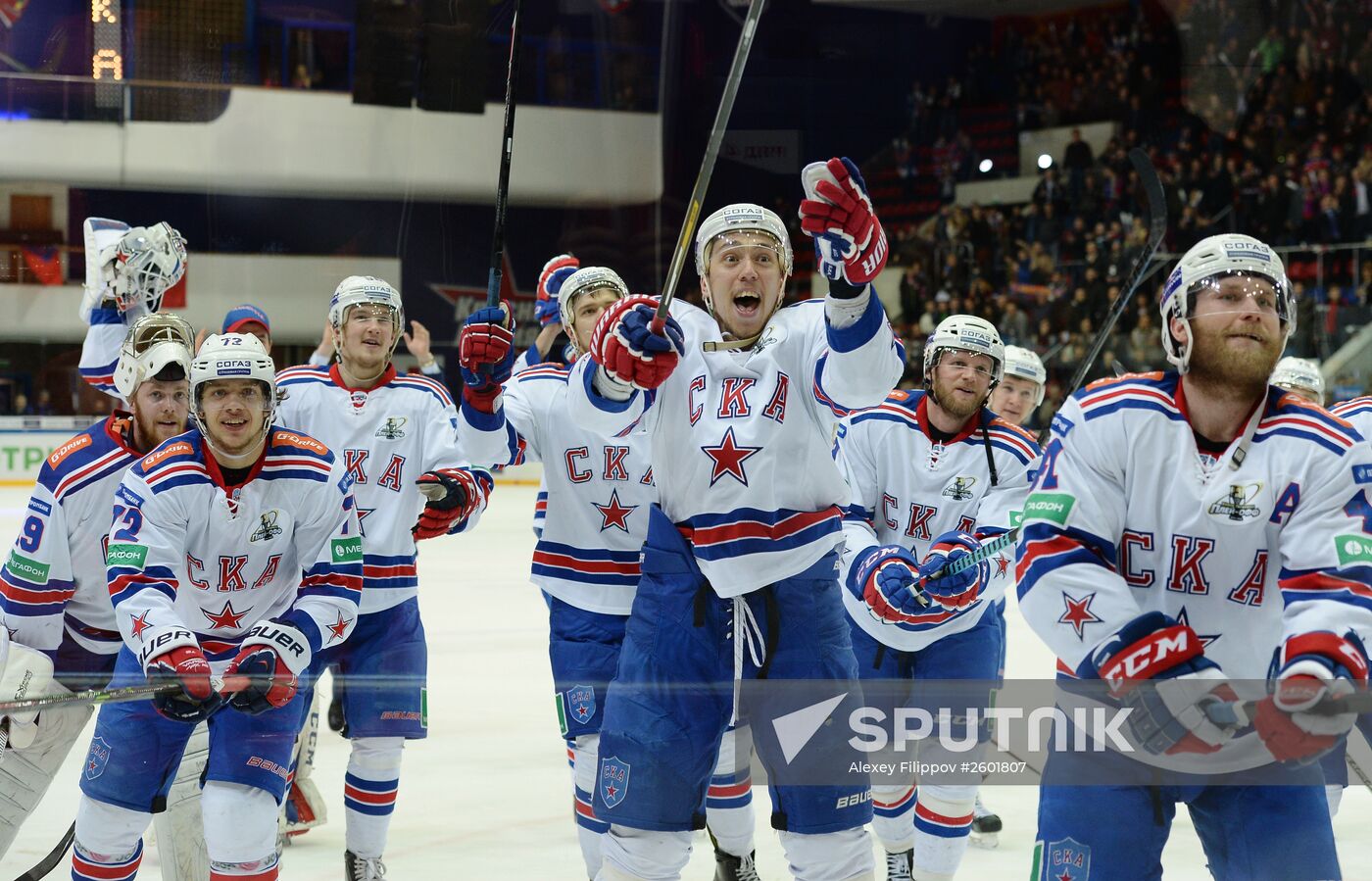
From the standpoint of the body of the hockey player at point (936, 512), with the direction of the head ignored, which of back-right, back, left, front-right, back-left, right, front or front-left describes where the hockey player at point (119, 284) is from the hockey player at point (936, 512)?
right

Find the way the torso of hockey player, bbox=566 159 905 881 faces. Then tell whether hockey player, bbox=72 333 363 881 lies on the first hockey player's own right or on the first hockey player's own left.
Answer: on the first hockey player's own right

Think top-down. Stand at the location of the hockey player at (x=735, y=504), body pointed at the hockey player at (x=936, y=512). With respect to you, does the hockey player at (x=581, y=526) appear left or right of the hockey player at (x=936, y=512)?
left

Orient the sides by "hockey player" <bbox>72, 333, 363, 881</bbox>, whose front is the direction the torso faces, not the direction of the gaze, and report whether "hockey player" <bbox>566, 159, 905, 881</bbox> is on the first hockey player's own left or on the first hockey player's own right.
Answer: on the first hockey player's own left

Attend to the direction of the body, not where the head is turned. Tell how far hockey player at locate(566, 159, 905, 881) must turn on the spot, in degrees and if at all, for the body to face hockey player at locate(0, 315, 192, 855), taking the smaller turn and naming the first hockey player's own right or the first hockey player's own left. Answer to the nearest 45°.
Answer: approximately 90° to the first hockey player's own right

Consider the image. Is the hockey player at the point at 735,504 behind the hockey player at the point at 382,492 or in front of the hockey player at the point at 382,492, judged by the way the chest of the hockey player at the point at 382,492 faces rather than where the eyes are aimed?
in front

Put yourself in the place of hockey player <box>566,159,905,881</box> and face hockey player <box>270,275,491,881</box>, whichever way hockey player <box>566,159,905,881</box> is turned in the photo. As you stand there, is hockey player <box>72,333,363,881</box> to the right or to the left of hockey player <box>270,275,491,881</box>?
left
